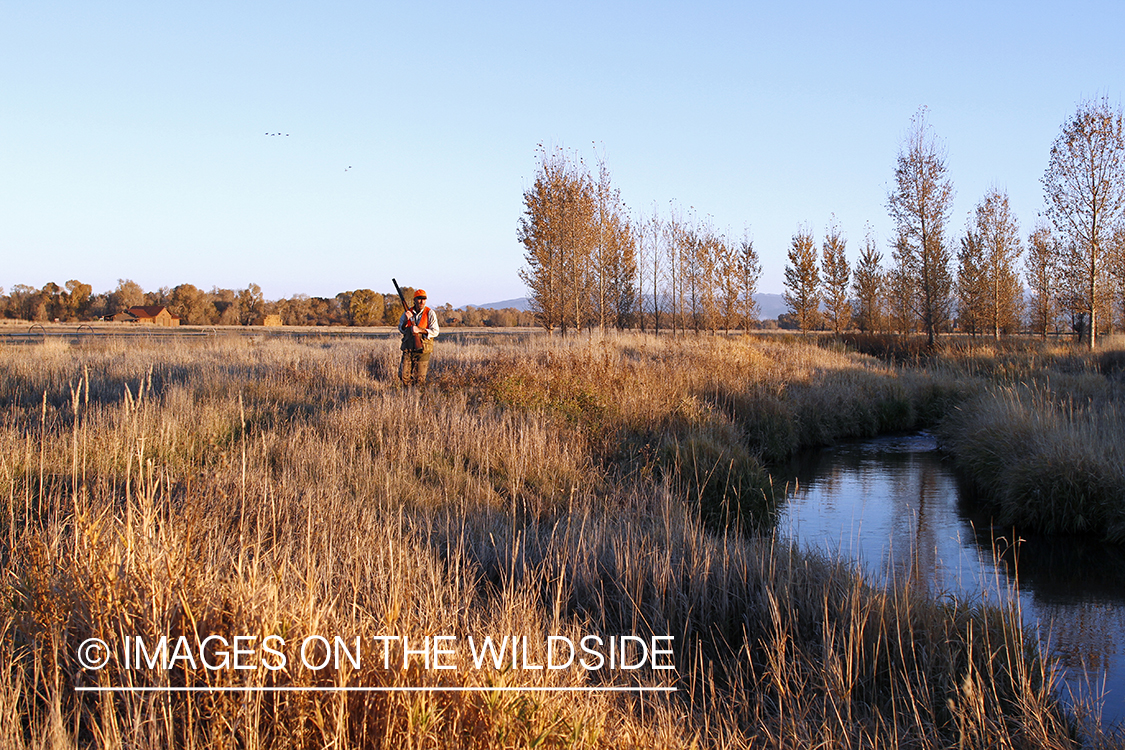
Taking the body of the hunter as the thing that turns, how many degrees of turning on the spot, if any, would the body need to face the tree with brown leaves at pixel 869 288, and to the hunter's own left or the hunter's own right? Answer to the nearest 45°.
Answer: approximately 135° to the hunter's own left

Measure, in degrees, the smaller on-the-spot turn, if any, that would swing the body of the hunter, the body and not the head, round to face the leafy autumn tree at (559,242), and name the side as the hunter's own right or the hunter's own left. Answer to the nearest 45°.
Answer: approximately 180°

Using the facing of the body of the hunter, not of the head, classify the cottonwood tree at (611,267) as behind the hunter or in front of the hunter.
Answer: behind

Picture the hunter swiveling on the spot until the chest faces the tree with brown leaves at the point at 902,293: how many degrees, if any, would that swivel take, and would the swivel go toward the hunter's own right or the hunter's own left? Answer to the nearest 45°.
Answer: approximately 135° to the hunter's own left

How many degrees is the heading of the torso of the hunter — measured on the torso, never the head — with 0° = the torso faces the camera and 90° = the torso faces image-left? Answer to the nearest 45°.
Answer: approximately 0°

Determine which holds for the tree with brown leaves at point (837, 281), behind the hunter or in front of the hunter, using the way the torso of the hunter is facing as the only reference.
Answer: behind

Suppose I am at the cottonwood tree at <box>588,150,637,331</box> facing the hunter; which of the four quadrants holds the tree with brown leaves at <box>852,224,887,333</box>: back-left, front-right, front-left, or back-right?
back-left

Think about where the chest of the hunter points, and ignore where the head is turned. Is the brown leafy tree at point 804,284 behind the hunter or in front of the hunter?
behind

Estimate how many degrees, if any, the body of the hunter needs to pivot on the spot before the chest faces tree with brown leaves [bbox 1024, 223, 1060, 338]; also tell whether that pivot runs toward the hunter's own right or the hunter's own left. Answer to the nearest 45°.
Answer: approximately 135° to the hunter's own left

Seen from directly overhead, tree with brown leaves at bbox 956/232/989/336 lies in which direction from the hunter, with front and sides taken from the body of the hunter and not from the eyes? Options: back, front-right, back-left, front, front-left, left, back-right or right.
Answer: back-left
